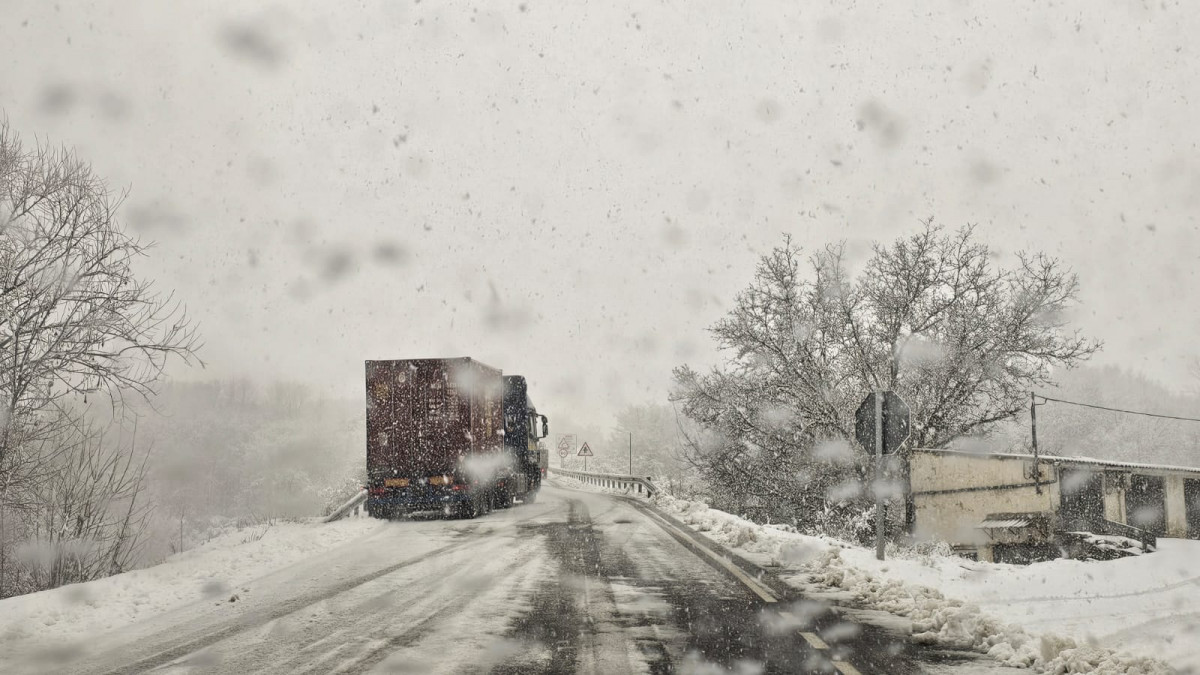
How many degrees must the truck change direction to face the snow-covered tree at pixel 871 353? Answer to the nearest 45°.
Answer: approximately 45° to its right

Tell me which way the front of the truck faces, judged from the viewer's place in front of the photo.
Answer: facing away from the viewer and to the right of the viewer

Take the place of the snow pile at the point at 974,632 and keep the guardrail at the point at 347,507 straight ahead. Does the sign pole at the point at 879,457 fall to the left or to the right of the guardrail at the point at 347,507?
right

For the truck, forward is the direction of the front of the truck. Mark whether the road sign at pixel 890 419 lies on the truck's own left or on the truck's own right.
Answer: on the truck's own right

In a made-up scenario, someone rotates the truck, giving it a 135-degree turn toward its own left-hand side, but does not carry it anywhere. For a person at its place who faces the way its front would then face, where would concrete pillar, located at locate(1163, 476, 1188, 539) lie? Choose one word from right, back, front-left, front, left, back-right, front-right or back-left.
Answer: back-left

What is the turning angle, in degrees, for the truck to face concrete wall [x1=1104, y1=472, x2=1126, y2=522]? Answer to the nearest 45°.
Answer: approximately 90° to its right

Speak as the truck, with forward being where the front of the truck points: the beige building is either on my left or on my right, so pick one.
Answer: on my right

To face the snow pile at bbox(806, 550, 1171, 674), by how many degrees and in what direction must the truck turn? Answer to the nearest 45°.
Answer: approximately 135° to its right

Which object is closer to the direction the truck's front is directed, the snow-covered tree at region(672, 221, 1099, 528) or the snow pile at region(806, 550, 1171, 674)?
the snow-covered tree
